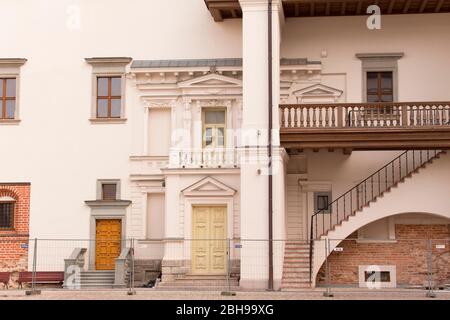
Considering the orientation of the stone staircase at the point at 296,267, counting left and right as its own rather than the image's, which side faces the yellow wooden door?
right

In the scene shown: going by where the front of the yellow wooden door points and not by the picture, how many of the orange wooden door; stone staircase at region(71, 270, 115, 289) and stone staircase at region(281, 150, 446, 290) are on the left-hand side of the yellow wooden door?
1

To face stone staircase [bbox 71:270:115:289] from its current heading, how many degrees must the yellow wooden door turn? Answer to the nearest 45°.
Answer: approximately 90° to its right

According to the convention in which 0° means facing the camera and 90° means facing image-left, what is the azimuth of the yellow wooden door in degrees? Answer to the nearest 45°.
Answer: approximately 0°

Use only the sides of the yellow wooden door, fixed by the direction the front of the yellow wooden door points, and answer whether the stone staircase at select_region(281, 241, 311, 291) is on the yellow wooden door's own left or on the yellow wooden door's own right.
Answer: on the yellow wooden door's own left

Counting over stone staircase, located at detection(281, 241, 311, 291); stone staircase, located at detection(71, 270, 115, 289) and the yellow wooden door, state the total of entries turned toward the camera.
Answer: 3

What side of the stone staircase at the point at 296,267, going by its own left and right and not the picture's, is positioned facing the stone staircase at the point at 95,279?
right

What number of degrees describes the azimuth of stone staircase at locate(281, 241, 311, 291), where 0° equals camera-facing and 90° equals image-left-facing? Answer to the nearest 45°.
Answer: approximately 0°

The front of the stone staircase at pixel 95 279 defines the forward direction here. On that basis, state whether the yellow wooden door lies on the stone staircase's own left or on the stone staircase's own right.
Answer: on the stone staircase's own left
